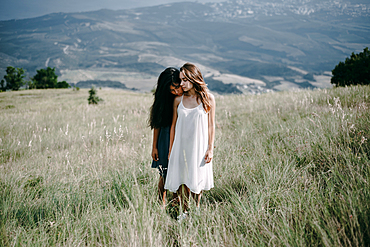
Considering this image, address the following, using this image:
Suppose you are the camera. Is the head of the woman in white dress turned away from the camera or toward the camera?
toward the camera

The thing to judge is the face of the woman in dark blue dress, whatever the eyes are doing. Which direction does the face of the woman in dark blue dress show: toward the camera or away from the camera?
toward the camera
